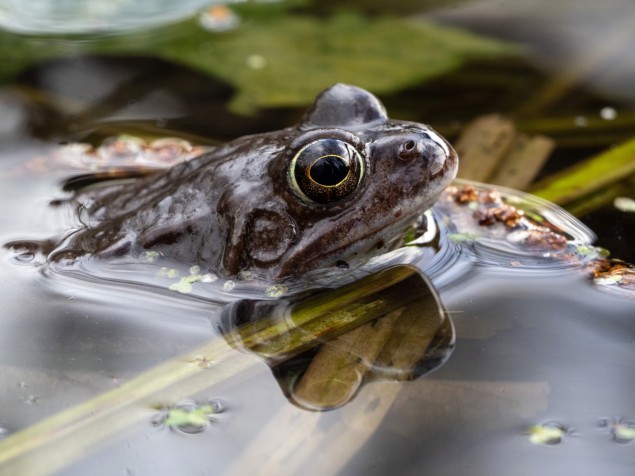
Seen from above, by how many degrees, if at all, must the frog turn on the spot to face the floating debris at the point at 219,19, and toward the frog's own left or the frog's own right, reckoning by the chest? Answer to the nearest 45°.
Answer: approximately 90° to the frog's own left

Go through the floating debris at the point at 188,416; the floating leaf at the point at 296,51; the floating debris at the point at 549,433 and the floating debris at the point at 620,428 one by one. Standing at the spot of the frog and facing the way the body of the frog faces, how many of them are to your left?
1

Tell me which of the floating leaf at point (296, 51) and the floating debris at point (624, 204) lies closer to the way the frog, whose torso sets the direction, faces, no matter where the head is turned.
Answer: the floating debris

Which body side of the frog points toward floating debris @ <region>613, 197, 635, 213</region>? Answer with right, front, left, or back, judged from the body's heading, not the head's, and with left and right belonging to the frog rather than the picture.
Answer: front

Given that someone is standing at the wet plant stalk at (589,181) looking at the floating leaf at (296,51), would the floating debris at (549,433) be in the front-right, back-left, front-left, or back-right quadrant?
back-left

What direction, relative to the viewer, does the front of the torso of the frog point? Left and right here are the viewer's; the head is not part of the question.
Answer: facing to the right of the viewer

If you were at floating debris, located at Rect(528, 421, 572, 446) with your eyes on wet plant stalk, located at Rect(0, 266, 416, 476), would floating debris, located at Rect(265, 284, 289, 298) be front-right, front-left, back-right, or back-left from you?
front-right

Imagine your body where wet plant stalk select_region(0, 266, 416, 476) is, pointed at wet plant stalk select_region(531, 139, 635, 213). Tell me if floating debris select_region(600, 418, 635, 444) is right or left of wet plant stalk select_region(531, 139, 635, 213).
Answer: right

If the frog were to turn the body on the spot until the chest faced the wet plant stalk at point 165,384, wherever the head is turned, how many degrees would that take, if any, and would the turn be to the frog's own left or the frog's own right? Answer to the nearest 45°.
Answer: approximately 135° to the frog's own right

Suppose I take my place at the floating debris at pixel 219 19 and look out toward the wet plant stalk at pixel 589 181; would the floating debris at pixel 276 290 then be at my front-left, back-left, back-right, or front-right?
front-right

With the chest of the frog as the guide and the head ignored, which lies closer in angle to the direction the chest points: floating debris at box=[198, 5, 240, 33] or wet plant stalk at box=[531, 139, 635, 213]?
the wet plant stalk

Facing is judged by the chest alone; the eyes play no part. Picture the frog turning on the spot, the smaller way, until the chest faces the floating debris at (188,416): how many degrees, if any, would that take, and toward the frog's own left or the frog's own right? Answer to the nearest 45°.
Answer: approximately 135° to the frog's own right

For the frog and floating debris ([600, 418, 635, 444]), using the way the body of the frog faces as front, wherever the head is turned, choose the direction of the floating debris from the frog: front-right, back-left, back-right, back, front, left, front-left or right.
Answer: front-right

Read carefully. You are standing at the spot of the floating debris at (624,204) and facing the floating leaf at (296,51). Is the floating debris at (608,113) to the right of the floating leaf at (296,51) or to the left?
right

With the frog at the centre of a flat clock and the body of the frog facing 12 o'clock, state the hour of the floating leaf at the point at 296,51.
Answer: The floating leaf is roughly at 9 o'clock from the frog.

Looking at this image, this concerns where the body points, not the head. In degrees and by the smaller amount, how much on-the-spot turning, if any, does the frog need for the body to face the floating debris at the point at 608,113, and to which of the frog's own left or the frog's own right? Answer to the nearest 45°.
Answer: approximately 45° to the frog's own left

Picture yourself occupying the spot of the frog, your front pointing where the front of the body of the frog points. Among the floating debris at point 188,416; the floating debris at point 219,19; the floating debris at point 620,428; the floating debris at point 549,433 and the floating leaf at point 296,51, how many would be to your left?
2
